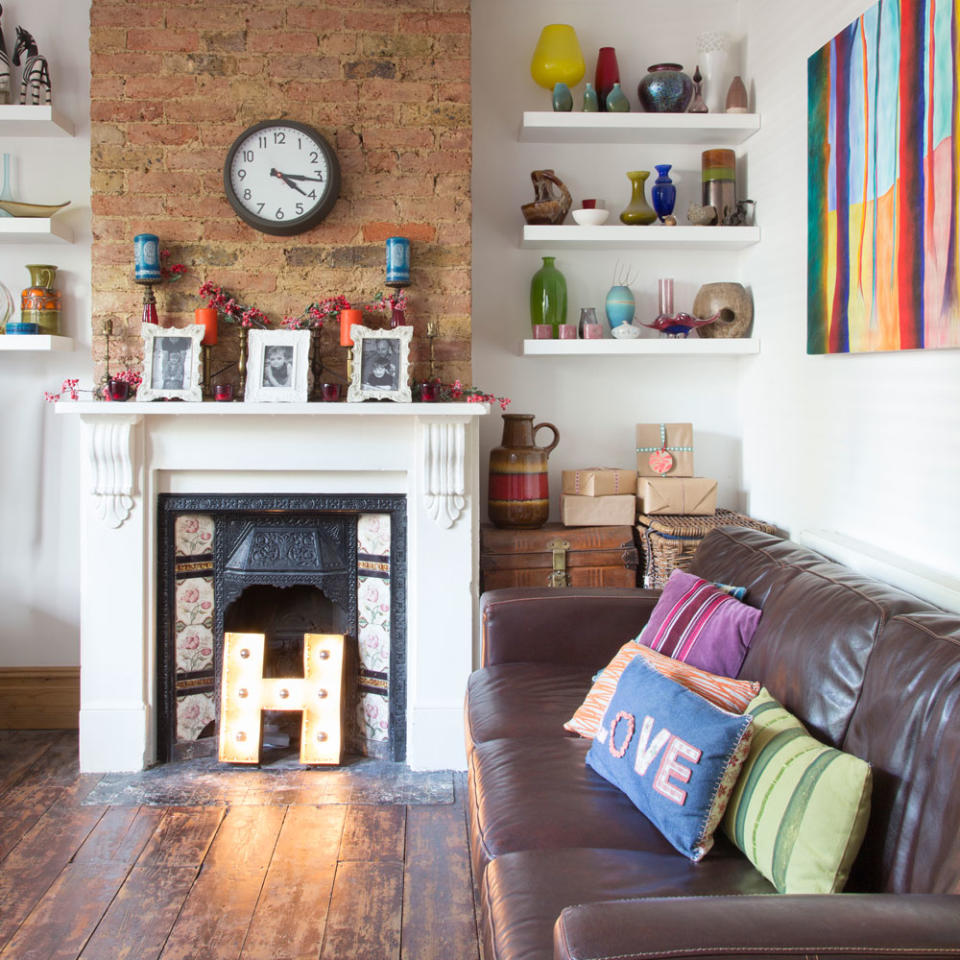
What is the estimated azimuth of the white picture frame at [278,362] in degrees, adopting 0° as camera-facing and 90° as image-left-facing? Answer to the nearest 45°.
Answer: approximately 0°

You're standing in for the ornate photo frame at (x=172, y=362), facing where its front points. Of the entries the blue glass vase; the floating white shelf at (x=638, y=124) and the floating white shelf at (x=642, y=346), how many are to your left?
3

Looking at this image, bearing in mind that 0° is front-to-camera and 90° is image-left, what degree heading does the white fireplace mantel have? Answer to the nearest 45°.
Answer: approximately 0°

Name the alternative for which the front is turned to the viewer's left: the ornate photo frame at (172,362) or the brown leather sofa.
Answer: the brown leather sofa

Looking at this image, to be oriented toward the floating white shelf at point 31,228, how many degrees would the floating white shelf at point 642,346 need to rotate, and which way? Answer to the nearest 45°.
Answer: approximately 90° to its right

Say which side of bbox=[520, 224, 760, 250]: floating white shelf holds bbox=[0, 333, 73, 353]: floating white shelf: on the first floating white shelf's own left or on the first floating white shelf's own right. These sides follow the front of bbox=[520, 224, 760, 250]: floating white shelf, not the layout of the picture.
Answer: on the first floating white shelf's own right
